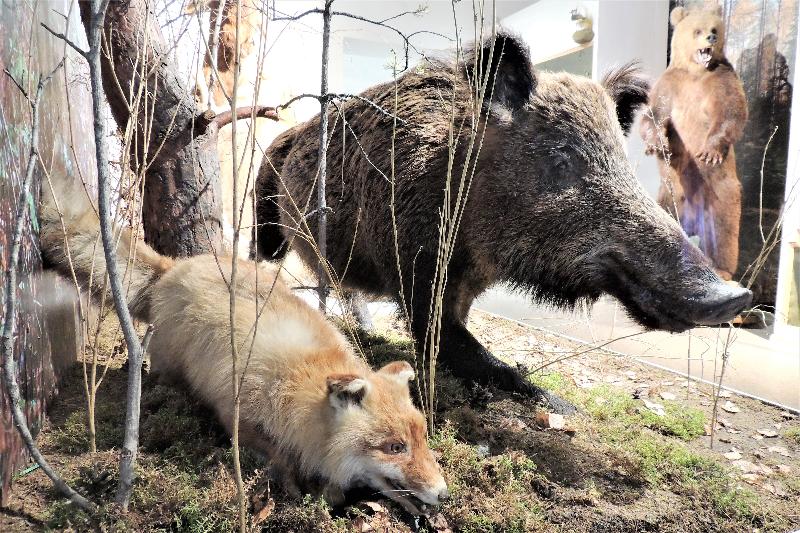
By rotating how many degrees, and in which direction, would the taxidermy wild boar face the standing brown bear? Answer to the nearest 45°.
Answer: approximately 90° to its left

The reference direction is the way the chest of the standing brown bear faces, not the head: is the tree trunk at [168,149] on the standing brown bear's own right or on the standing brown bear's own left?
on the standing brown bear's own right

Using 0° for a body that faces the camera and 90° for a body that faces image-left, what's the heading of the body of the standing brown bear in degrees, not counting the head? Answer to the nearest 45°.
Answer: approximately 0°

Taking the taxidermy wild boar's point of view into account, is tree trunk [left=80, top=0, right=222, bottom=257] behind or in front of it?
behind

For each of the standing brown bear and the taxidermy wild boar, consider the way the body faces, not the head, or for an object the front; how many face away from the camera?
0
